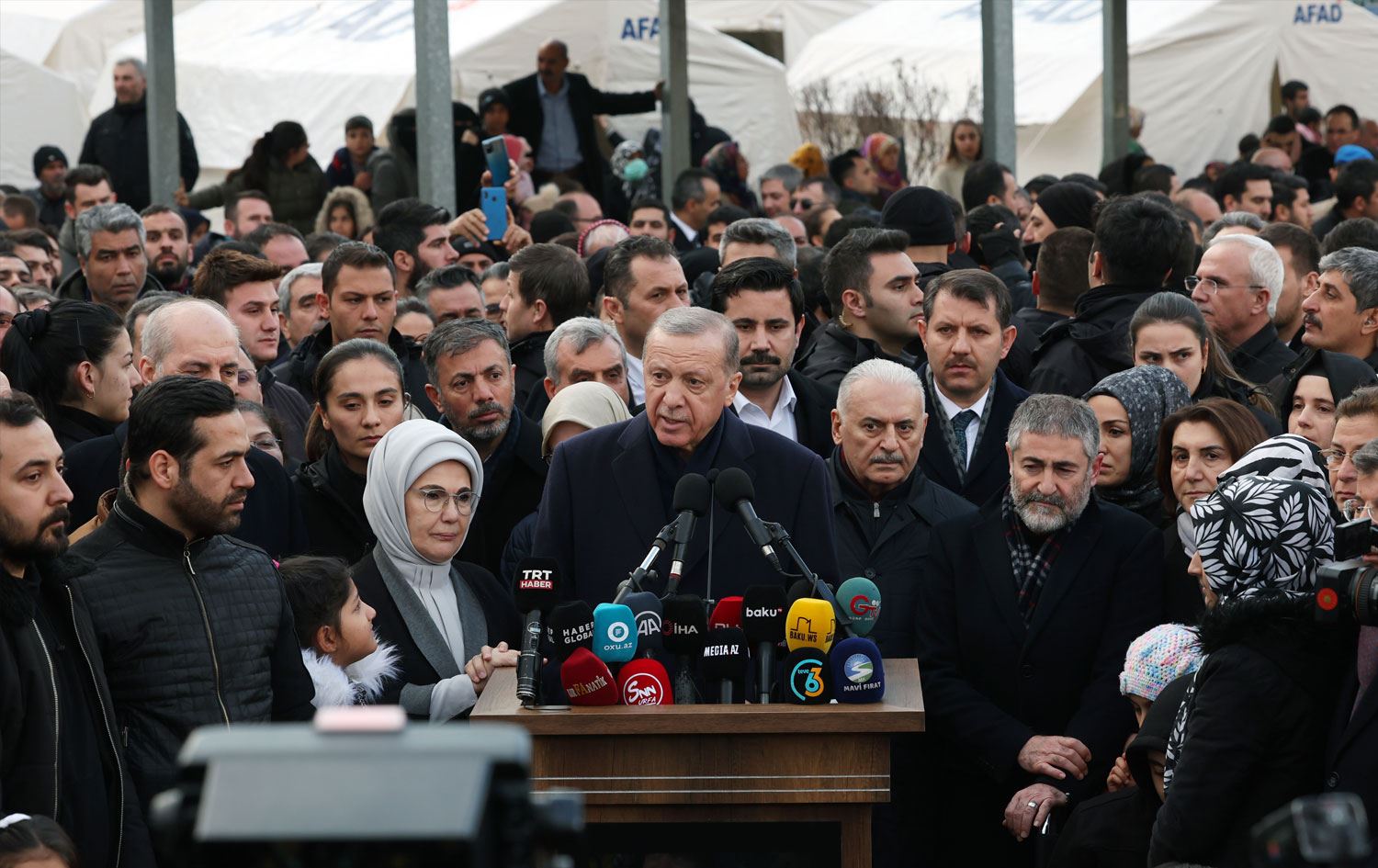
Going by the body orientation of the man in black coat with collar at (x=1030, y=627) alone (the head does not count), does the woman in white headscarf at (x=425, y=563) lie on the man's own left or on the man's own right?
on the man's own right

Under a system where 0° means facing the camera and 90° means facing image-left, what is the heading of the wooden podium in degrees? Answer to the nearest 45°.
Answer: approximately 0°

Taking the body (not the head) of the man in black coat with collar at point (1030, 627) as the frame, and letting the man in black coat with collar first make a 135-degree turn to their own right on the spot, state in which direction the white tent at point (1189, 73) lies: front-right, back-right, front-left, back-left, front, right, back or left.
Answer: front-right

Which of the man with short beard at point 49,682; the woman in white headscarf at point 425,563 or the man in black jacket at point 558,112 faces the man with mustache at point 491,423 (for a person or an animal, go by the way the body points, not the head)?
the man in black jacket

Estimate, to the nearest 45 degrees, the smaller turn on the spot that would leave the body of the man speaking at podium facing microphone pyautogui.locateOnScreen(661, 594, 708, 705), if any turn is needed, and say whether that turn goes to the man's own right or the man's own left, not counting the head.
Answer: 0° — they already face it

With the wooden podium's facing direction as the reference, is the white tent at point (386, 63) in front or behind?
behind

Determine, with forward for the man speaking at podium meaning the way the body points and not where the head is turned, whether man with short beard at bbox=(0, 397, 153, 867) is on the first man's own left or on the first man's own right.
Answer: on the first man's own right

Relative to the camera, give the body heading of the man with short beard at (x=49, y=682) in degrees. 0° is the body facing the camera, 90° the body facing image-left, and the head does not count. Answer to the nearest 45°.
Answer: approximately 315°

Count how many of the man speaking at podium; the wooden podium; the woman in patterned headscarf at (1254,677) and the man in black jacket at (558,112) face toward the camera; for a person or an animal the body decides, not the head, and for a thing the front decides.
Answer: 3

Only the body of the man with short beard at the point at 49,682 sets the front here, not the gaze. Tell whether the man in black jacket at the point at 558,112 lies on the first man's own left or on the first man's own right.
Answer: on the first man's own left

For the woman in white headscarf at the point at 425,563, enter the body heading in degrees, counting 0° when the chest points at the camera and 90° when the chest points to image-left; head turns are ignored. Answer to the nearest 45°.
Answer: approximately 315°

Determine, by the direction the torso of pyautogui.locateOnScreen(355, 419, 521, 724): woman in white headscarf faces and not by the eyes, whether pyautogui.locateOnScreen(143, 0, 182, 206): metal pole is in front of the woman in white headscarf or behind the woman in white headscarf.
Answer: behind
